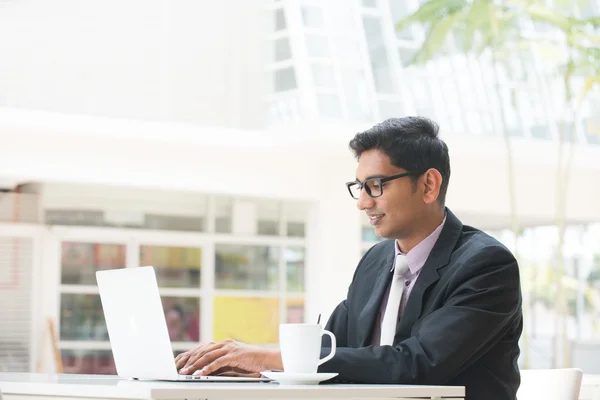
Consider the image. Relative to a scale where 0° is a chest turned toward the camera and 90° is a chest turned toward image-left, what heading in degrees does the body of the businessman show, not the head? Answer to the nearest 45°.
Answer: approximately 45°

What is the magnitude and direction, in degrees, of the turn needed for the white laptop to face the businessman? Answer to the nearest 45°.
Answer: approximately 45° to its right

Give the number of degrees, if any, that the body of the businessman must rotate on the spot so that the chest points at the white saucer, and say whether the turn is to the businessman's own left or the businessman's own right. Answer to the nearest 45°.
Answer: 0° — they already face it

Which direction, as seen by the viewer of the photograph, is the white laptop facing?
facing away from the viewer and to the right of the viewer

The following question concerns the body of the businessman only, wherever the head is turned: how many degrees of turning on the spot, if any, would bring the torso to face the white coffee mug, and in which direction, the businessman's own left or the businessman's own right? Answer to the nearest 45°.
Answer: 0° — they already face it

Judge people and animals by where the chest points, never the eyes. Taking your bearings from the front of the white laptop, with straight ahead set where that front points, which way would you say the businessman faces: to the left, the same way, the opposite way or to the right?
the opposite way

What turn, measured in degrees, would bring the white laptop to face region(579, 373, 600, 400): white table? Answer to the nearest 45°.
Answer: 0° — it already faces it
